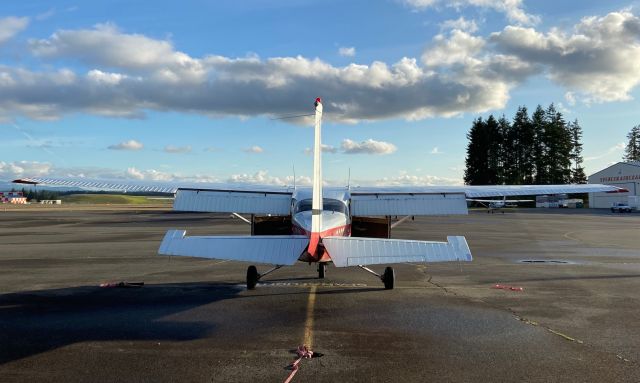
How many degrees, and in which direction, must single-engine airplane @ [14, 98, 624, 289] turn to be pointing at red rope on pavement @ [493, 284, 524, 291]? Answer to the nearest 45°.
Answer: approximately 90° to its right

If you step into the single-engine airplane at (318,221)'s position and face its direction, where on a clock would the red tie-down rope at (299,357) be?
The red tie-down rope is roughly at 6 o'clock from the single-engine airplane.

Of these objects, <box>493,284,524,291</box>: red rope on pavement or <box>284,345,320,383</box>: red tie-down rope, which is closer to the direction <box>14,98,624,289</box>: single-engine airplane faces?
the red rope on pavement

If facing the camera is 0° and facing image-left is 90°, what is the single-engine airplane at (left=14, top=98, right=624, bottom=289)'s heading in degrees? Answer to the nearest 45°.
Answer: approximately 180°
